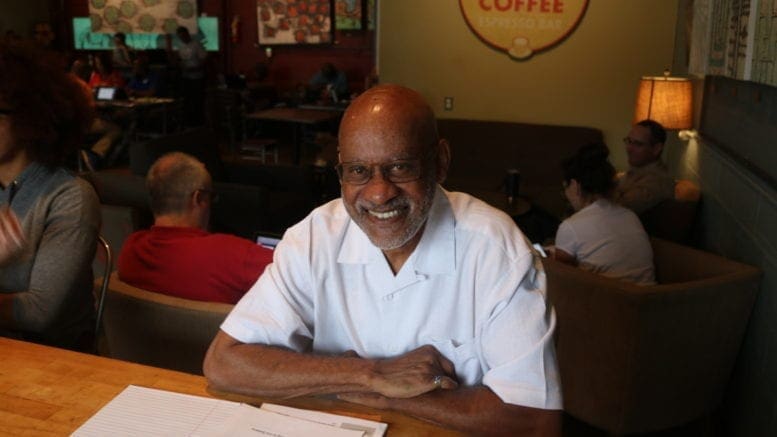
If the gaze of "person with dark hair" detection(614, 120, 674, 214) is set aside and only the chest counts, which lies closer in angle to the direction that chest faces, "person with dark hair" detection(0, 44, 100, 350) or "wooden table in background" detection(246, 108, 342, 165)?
the person with dark hair

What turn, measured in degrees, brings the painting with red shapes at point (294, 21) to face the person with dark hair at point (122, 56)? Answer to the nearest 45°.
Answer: approximately 90° to its right

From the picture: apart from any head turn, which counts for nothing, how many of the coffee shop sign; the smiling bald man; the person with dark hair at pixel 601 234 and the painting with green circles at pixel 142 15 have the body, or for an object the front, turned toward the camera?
3

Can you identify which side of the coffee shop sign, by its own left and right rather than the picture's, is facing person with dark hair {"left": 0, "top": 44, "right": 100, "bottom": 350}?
front

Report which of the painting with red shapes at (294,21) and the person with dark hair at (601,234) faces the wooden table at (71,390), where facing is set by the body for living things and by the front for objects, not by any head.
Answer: the painting with red shapes

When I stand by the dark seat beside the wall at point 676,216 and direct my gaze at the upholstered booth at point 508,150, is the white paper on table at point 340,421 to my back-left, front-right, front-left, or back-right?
back-left

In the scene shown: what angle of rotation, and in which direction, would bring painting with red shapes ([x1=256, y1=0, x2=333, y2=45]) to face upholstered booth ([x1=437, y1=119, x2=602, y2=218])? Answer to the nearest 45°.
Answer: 0° — it already faces it

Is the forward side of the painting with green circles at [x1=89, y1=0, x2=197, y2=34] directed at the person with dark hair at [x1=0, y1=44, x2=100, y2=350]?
yes

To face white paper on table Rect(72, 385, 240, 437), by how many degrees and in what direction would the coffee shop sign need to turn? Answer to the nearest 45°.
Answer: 0° — it already faces it

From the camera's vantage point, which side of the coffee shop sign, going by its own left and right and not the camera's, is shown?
front
